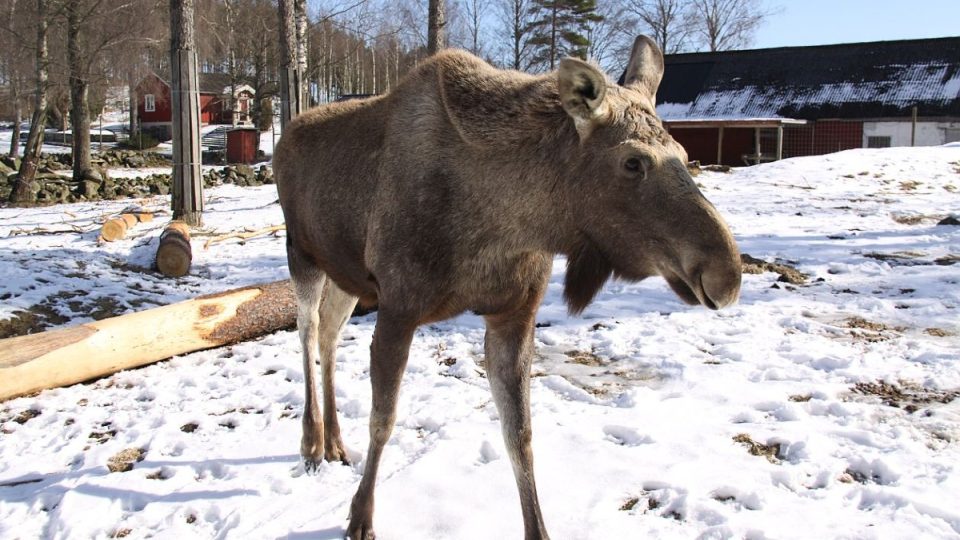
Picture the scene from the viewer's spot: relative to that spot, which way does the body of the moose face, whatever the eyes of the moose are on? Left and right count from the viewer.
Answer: facing the viewer and to the right of the viewer

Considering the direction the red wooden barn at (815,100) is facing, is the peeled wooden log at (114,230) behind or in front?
in front

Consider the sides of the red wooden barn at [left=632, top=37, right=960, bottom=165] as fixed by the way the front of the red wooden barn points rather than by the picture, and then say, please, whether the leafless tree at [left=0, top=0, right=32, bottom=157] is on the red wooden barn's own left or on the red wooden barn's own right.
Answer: on the red wooden barn's own right

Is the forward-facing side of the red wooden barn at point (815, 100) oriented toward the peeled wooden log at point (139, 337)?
yes

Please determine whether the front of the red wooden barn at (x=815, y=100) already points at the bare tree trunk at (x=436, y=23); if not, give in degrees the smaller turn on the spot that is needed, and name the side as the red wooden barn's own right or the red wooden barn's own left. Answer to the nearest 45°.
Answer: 0° — it already faces it

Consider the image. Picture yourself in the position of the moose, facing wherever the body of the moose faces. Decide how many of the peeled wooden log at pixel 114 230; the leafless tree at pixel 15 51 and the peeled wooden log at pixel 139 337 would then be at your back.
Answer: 3

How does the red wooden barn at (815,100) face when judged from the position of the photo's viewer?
facing the viewer

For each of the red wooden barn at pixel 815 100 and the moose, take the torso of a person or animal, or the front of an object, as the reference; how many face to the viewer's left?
0

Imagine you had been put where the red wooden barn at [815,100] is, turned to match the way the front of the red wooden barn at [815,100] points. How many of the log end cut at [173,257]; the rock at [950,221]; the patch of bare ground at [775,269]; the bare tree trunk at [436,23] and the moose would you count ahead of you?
5

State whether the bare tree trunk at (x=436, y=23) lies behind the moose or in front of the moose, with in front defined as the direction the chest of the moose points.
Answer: behind

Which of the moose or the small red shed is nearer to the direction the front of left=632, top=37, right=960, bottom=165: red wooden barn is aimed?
the moose

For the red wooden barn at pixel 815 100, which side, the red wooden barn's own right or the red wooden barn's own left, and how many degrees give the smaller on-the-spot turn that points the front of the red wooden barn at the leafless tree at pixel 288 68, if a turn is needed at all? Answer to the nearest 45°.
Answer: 0° — it already faces it

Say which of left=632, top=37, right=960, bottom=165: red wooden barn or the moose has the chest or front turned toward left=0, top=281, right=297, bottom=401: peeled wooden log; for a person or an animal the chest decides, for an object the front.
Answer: the red wooden barn

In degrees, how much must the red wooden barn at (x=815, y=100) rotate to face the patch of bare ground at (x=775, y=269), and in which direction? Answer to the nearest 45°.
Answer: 0° — it already faces it

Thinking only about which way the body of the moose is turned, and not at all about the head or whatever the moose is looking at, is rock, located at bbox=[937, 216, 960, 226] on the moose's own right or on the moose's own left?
on the moose's own left

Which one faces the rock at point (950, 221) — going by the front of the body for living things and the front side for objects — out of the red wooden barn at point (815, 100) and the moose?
the red wooden barn

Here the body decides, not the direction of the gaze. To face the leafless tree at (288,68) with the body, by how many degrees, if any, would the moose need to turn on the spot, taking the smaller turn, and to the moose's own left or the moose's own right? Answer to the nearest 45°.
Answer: approximately 135° to the moose's own left
